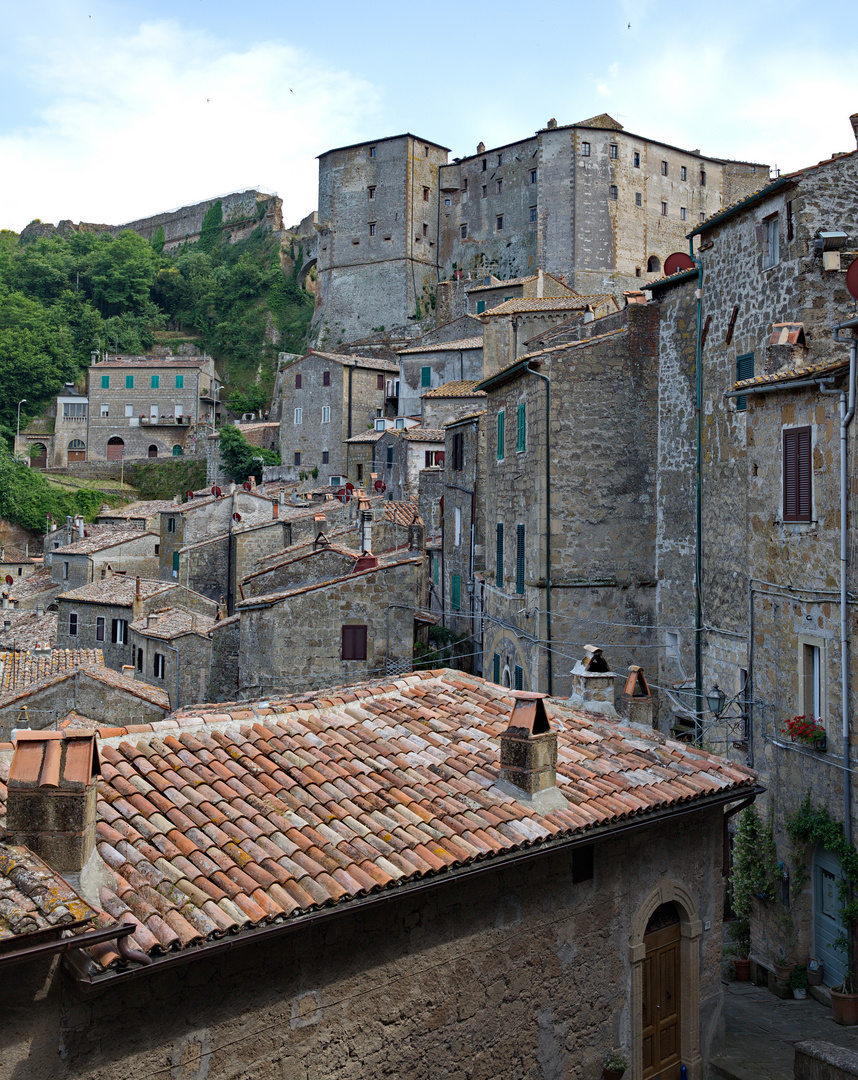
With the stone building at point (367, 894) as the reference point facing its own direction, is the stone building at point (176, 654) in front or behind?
behind

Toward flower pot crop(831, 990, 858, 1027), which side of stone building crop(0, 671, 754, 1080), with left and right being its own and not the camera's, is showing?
left

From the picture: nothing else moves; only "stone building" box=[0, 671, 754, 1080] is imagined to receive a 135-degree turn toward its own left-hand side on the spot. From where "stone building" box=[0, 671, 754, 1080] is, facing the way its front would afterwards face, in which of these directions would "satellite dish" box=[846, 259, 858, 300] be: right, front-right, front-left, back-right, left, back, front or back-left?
front-right

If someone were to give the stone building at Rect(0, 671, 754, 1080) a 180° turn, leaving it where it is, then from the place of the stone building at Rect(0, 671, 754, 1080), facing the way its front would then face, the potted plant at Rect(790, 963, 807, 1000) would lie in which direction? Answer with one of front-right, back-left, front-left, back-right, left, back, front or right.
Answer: right

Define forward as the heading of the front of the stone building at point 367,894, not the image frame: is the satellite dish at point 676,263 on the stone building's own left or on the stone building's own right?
on the stone building's own left

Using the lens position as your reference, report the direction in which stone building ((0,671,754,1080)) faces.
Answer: facing the viewer and to the right of the viewer

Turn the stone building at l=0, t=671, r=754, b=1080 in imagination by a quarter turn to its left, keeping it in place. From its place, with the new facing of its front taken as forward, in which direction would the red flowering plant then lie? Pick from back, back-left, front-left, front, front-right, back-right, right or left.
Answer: front
